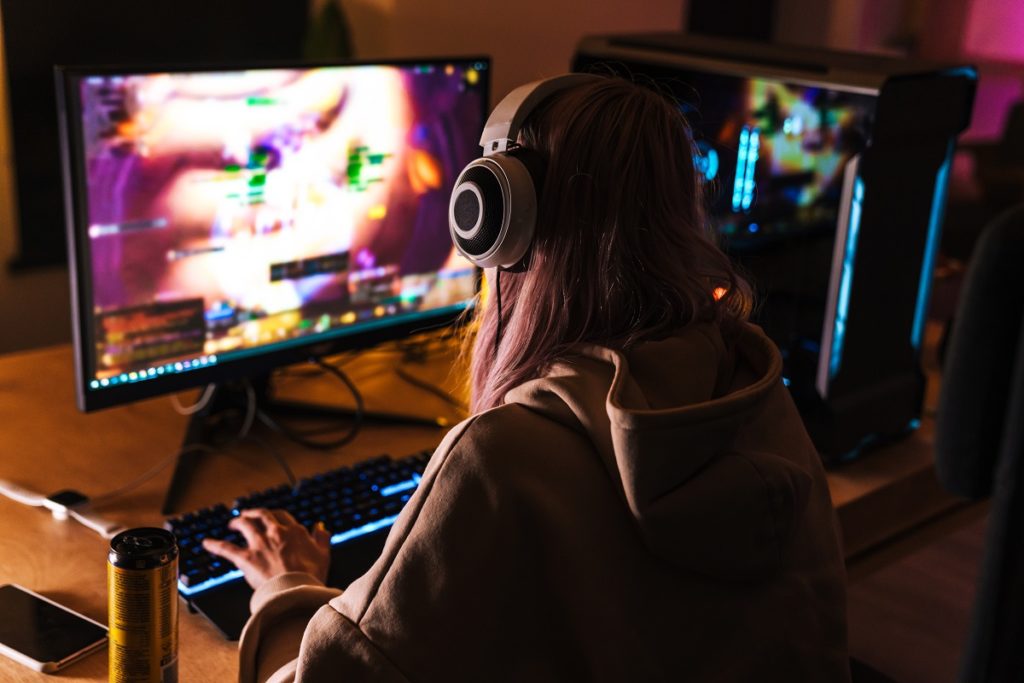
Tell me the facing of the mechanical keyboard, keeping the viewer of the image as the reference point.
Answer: facing the viewer and to the right of the viewer

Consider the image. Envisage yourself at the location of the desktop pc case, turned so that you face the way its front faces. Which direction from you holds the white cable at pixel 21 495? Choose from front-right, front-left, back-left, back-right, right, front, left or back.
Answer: right

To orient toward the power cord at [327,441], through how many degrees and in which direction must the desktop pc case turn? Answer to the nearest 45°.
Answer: approximately 135° to its right

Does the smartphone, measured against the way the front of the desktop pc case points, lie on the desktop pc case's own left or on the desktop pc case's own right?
on the desktop pc case's own right

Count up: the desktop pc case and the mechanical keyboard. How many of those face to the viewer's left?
0

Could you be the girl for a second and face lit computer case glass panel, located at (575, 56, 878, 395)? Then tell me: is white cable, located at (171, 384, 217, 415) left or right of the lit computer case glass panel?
left

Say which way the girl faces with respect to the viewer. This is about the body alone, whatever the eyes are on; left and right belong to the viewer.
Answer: facing away from the viewer and to the left of the viewer

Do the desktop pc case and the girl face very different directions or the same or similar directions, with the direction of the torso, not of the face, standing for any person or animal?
very different directions

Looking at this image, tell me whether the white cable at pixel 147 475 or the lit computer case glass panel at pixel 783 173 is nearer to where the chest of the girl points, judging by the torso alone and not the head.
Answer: the white cable

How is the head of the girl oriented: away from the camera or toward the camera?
away from the camera

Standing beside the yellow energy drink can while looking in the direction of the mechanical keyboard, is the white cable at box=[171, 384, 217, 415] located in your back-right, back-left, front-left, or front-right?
front-left

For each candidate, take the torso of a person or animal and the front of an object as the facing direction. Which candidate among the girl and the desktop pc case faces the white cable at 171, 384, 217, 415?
the girl

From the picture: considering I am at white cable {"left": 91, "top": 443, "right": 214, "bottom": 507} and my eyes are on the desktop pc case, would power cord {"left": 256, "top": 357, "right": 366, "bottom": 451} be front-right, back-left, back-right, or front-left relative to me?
front-left

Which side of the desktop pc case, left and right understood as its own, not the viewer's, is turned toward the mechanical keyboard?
right
